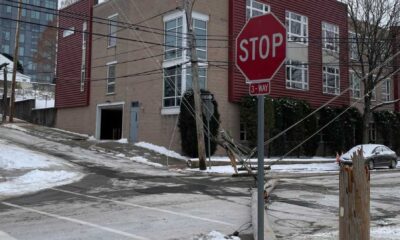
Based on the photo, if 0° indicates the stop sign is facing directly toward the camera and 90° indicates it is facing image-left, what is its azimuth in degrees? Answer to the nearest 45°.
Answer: approximately 45°

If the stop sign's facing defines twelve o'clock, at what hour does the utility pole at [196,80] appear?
The utility pole is roughly at 4 o'clock from the stop sign.

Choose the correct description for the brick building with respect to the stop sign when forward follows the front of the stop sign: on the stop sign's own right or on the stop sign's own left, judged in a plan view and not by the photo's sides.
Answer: on the stop sign's own right

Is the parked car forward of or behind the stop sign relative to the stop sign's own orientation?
behind
